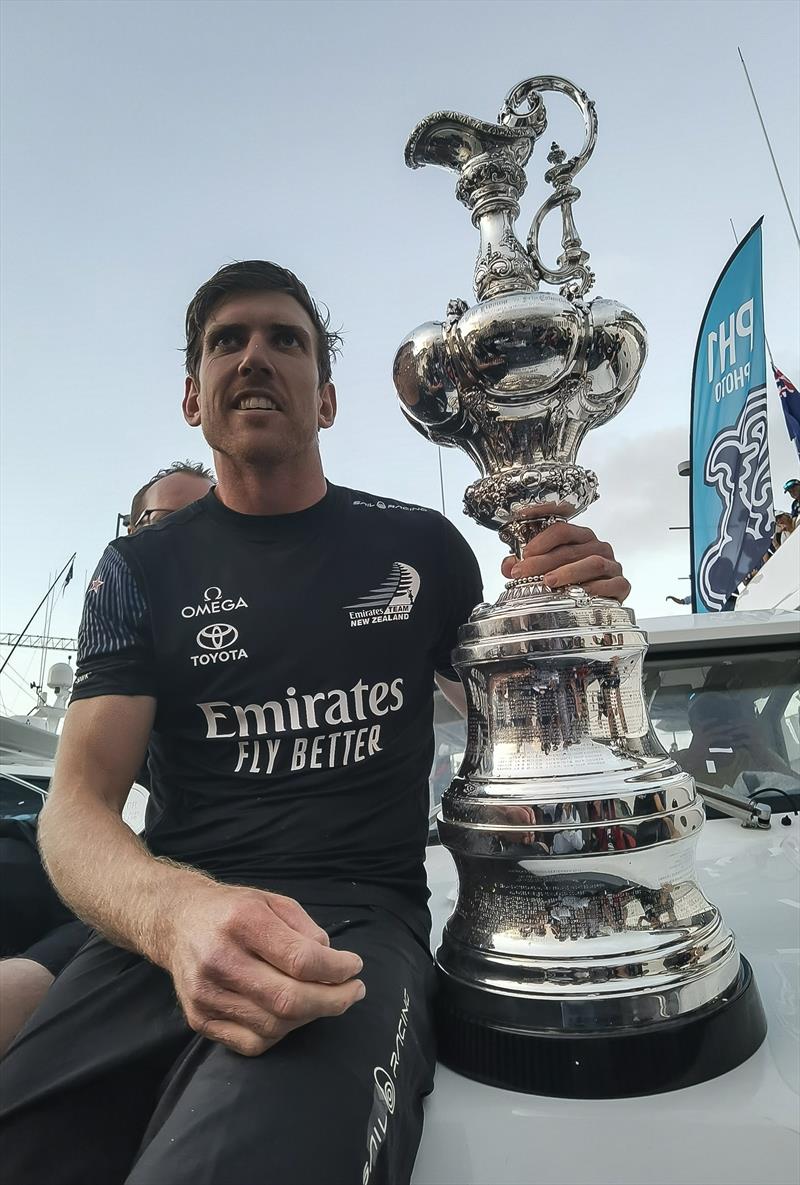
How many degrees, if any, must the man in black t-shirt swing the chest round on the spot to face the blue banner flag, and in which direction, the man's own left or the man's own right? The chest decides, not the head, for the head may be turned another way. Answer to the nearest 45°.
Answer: approximately 135° to the man's own left

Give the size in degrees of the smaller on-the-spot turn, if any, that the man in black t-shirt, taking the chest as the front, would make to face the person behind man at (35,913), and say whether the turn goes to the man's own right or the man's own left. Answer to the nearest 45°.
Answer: approximately 135° to the man's own right

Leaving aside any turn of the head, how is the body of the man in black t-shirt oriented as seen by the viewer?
toward the camera
